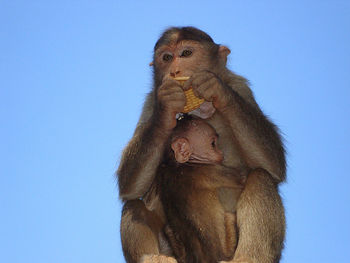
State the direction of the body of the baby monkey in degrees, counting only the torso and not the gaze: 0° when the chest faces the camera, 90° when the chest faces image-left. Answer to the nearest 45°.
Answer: approximately 225°

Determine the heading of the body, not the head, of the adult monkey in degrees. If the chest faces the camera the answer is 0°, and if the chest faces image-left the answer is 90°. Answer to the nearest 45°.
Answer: approximately 0°
